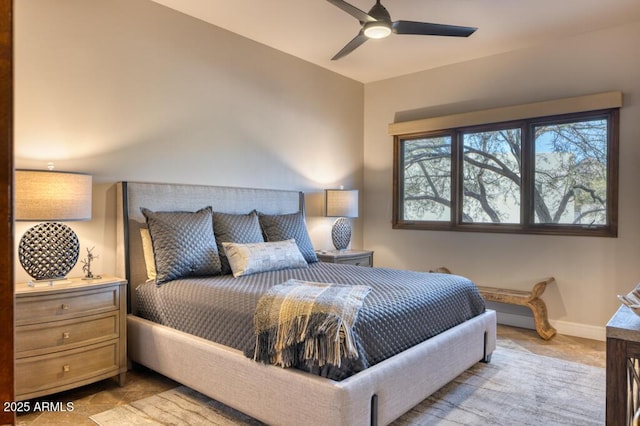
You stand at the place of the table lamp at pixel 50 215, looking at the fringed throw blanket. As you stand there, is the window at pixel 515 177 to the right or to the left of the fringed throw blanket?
left

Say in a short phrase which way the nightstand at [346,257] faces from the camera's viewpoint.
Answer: facing the viewer and to the right of the viewer

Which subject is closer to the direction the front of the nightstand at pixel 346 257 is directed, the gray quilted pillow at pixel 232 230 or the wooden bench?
the wooden bench

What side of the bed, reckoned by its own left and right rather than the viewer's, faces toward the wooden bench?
left

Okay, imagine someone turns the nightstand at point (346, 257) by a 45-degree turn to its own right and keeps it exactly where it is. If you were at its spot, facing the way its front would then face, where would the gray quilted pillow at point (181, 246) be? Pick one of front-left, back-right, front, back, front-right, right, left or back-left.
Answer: front-right

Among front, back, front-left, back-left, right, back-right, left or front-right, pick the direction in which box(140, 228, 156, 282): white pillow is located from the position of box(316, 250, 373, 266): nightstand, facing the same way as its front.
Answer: right

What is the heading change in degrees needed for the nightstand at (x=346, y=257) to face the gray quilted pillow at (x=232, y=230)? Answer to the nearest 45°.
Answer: approximately 90° to its right

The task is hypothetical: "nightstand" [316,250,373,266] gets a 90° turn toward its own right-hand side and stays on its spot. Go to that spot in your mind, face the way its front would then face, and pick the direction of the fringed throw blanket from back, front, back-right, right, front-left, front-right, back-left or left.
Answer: front-left

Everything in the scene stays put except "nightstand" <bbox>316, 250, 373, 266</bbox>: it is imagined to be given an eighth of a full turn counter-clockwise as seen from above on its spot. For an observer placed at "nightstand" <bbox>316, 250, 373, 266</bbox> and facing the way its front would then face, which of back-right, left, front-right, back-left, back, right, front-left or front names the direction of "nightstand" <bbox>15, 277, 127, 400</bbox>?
back-right

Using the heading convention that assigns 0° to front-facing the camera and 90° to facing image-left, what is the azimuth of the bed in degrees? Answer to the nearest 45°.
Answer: approximately 315°

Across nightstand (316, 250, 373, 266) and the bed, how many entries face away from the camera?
0

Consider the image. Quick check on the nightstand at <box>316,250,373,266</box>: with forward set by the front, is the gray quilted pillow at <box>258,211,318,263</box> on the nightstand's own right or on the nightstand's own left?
on the nightstand's own right

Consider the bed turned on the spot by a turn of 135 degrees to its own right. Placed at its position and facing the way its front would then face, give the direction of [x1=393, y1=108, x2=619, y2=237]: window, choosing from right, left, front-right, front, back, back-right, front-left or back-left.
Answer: back-right

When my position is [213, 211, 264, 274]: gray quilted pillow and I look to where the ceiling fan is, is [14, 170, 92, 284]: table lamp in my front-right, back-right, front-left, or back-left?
back-right

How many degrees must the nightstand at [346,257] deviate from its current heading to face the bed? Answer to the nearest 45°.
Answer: approximately 45° to its right
